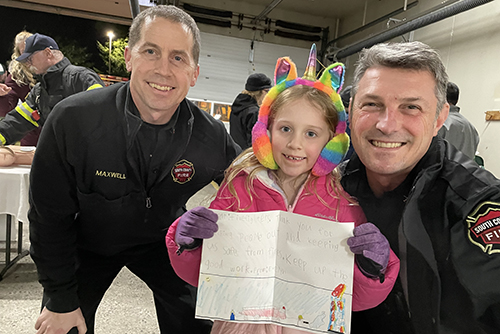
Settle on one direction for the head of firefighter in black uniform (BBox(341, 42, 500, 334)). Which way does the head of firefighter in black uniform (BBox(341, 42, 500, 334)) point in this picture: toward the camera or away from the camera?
toward the camera

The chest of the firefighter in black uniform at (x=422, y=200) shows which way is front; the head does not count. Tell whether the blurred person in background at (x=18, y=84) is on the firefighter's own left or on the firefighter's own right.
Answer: on the firefighter's own right

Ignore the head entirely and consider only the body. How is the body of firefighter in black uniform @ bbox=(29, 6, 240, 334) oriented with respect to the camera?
toward the camera

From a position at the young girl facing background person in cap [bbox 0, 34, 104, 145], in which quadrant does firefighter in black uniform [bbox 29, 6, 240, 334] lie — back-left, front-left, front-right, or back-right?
front-left

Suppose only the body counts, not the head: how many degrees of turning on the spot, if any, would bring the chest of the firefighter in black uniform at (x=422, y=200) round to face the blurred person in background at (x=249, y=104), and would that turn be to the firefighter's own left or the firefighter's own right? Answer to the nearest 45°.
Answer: approximately 90° to the firefighter's own right

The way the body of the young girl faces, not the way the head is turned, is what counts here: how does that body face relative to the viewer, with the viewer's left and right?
facing the viewer

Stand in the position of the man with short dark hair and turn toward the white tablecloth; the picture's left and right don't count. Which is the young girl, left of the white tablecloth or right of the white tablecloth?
left

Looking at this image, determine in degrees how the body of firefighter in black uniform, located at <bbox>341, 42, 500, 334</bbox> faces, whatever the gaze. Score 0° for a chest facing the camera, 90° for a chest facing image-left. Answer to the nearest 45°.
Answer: approximately 45°

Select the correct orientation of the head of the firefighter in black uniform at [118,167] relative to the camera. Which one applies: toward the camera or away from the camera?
toward the camera

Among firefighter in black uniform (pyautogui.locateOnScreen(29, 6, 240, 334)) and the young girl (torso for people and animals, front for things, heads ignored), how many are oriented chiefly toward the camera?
2
